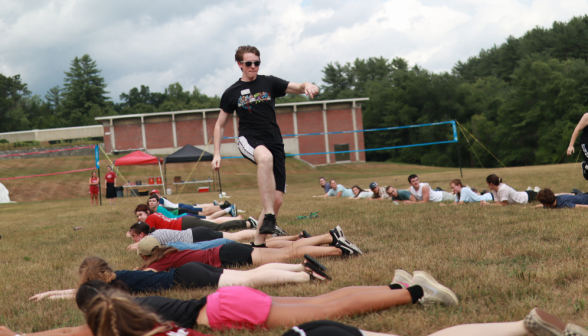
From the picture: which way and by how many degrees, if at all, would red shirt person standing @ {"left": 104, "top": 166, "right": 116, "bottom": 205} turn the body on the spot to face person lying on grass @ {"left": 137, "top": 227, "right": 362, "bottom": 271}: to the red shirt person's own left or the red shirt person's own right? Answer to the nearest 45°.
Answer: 0° — they already face them

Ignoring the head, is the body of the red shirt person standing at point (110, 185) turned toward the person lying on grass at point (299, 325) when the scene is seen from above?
yes

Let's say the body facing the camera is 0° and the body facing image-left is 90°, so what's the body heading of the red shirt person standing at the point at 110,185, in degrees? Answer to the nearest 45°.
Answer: approximately 0°

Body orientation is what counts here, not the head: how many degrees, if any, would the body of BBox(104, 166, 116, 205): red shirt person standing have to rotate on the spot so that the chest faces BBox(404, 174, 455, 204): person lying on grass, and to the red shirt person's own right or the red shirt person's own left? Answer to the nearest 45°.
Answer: approximately 45° to the red shirt person's own left

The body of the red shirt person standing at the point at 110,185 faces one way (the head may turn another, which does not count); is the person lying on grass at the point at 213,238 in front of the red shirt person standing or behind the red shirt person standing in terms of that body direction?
in front

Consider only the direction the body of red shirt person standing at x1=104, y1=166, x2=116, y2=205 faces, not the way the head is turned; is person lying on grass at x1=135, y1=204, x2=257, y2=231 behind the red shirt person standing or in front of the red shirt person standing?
in front

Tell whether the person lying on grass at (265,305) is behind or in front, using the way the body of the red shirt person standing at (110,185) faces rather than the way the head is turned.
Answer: in front
